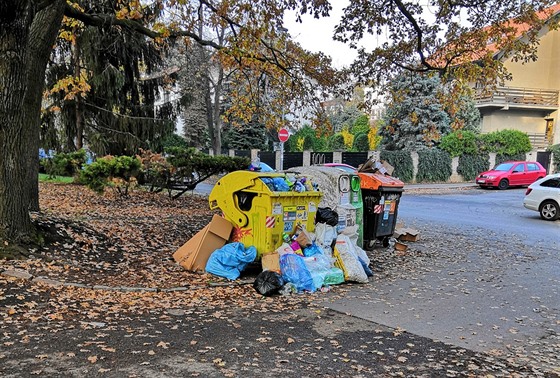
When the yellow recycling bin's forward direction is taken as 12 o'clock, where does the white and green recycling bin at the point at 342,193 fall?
The white and green recycling bin is roughly at 9 o'clock from the yellow recycling bin.

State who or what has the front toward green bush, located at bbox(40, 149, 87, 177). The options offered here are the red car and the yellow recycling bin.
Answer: the red car

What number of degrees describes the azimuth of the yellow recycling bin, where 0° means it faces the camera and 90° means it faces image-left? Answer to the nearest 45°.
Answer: approximately 315°

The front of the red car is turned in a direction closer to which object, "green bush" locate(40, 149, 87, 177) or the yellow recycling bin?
the green bush

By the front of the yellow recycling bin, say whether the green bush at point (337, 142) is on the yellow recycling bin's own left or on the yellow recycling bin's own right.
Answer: on the yellow recycling bin's own left

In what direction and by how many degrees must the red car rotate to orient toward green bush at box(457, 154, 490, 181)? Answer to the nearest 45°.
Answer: approximately 90° to its right

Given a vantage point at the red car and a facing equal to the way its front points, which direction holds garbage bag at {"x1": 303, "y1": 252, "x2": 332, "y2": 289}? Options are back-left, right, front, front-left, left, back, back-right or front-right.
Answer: front-left

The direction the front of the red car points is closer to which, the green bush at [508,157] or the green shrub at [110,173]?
the green shrub

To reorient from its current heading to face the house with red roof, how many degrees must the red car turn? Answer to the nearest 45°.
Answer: approximately 135° to its right
